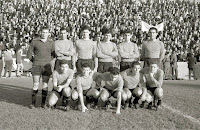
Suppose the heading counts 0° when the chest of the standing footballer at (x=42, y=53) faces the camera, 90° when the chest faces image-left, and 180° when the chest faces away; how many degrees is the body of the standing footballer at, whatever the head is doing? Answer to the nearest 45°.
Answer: approximately 0°
